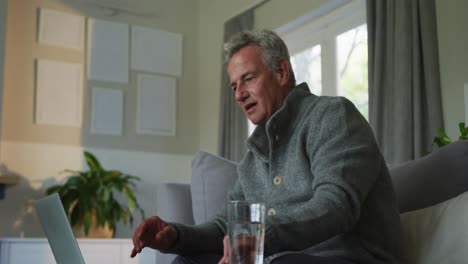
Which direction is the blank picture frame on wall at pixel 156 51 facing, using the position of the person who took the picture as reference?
facing the viewer and to the right of the viewer

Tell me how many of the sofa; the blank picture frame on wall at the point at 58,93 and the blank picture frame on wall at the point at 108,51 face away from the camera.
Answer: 0

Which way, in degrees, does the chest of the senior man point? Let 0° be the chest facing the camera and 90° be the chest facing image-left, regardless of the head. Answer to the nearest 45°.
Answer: approximately 45°

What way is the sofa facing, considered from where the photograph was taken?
facing the viewer and to the left of the viewer

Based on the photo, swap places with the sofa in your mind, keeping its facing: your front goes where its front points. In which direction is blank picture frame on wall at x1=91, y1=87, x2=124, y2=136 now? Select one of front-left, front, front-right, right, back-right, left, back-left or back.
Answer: right

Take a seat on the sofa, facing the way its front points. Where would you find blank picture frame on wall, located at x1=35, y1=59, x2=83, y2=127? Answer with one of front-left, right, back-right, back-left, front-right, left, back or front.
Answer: right

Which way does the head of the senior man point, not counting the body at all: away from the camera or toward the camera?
toward the camera

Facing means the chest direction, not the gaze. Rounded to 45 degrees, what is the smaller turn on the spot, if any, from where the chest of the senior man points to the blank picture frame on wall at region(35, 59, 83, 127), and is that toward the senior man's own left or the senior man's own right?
approximately 90° to the senior man's own right

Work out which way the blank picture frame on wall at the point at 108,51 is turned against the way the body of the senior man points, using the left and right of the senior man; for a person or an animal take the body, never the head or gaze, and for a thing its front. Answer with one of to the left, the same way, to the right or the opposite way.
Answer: to the left

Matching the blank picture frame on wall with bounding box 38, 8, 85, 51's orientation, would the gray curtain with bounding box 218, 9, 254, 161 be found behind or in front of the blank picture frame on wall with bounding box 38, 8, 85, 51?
in front

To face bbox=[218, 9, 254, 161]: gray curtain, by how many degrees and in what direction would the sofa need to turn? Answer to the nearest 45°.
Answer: approximately 135° to its right

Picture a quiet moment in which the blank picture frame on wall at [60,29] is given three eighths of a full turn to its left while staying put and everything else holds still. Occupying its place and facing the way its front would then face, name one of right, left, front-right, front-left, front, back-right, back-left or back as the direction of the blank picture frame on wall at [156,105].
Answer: right

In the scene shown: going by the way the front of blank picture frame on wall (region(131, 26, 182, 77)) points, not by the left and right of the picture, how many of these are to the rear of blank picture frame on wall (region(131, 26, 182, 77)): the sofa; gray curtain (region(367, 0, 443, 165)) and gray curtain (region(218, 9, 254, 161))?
0
